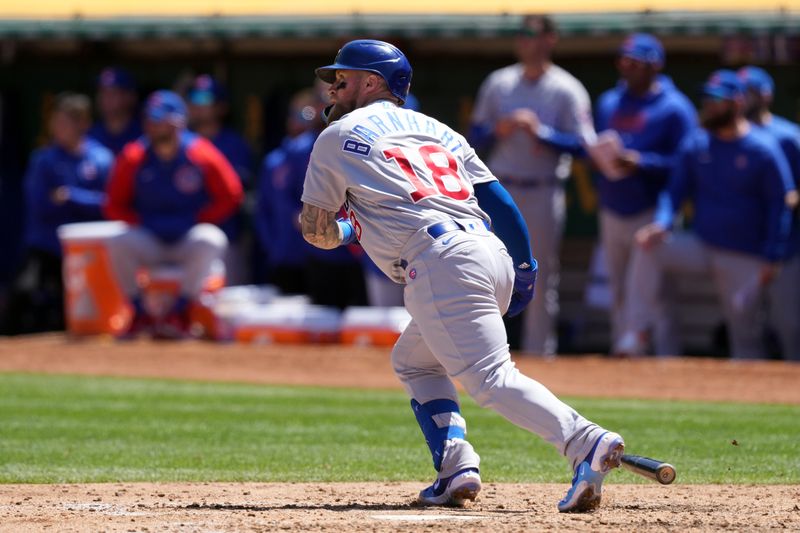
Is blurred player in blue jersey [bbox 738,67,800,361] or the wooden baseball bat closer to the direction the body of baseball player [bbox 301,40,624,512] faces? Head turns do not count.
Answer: the blurred player in blue jersey

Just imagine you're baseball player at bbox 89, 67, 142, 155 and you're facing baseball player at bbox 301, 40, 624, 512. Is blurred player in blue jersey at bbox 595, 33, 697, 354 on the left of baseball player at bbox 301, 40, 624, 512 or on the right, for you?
left

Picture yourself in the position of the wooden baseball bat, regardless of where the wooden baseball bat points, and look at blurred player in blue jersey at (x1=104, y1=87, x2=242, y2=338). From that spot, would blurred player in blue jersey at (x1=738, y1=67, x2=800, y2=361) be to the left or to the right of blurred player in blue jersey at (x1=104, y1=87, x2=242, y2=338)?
right

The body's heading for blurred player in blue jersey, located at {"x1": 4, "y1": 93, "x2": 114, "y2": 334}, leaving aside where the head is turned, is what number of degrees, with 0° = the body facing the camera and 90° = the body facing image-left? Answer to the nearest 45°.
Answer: approximately 315°

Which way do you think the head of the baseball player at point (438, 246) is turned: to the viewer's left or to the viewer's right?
to the viewer's left

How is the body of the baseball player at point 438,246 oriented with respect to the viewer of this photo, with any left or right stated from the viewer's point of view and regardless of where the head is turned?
facing away from the viewer and to the left of the viewer

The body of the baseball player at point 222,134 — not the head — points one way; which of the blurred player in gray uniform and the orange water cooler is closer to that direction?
the orange water cooler

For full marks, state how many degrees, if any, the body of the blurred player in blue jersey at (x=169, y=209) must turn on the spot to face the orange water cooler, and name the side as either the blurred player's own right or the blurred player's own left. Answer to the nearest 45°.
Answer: approximately 90° to the blurred player's own right

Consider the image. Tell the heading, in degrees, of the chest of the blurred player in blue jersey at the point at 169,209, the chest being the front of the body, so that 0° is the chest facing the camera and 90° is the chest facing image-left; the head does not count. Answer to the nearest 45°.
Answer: approximately 0°

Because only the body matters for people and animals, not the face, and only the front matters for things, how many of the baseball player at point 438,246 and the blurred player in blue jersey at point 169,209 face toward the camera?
1

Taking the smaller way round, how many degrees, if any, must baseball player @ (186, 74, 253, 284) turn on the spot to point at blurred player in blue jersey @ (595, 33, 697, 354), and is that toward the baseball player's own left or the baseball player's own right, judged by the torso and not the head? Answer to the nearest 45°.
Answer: approximately 90° to the baseball player's own left

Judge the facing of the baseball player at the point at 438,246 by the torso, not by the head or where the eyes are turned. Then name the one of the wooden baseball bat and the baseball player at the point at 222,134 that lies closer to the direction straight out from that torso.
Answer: the baseball player
